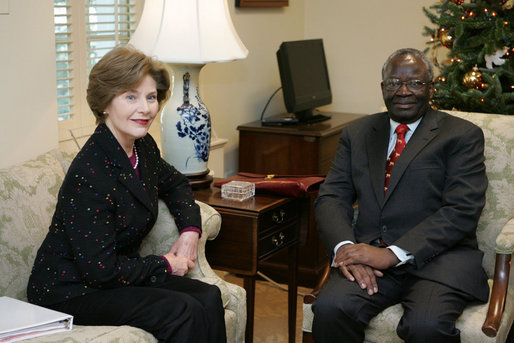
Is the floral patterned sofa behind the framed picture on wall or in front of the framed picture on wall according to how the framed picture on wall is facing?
in front

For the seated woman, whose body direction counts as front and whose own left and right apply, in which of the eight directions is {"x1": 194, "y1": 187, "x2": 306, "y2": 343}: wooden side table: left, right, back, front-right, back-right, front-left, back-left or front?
left

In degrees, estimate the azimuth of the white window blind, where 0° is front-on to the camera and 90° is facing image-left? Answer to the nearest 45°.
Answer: approximately 315°

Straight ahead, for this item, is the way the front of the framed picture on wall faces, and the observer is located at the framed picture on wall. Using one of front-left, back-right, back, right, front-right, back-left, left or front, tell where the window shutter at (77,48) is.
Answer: front-right

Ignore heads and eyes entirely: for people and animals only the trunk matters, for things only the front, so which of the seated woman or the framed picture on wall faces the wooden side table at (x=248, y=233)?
the framed picture on wall

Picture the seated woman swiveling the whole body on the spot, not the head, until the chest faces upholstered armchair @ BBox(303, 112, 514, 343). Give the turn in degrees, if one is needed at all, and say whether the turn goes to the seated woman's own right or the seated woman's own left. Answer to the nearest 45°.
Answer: approximately 45° to the seated woman's own left

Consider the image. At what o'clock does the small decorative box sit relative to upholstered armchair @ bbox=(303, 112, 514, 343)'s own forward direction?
The small decorative box is roughly at 2 o'clock from the upholstered armchair.

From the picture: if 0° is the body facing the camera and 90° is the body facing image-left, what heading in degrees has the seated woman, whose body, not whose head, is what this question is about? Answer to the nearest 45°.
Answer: approximately 315°
